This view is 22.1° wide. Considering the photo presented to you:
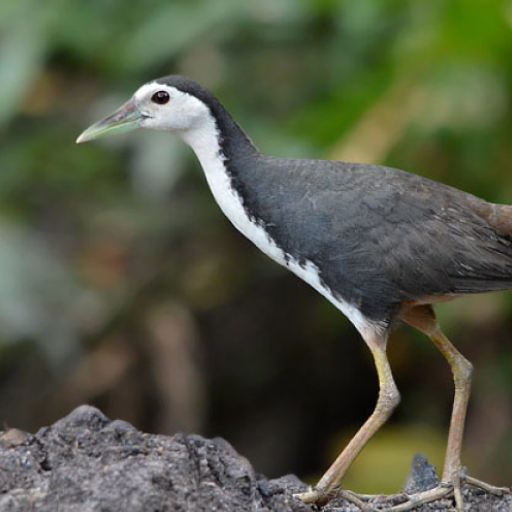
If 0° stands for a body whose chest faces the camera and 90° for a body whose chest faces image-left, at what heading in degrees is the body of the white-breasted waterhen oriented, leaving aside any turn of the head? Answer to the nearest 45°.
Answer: approximately 90°
